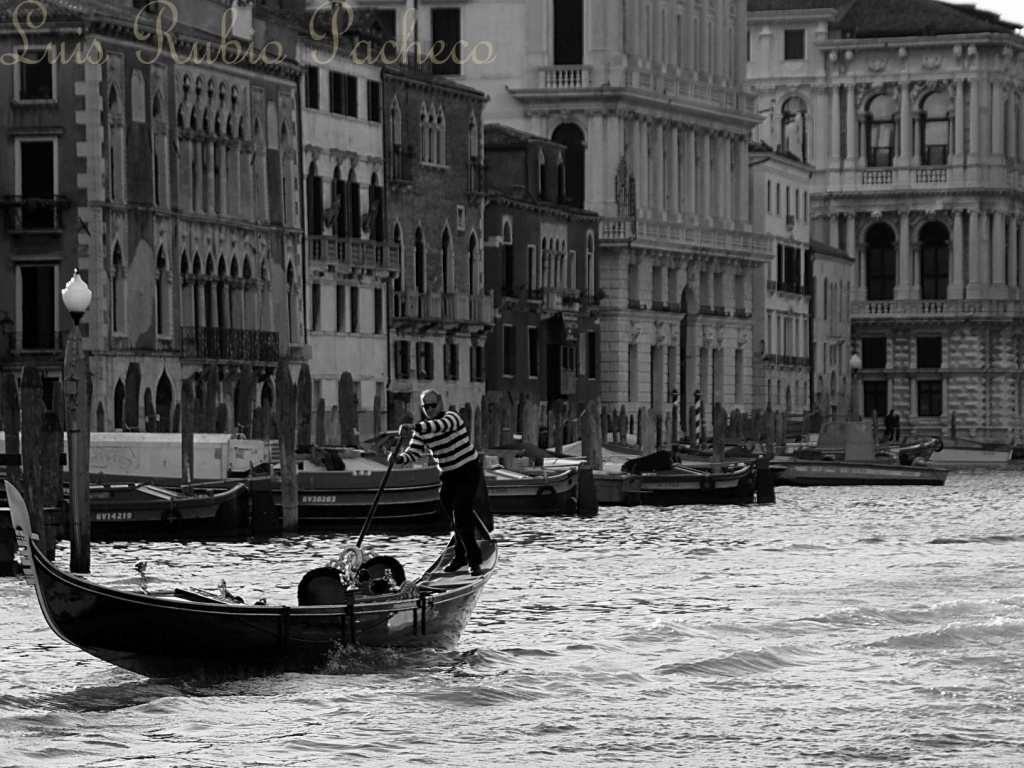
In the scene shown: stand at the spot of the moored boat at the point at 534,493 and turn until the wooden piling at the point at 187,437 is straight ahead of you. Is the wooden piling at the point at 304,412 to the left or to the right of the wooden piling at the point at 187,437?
right

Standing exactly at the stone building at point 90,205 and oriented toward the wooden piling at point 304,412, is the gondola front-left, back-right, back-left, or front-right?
front-right

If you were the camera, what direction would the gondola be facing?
facing the viewer and to the left of the viewer

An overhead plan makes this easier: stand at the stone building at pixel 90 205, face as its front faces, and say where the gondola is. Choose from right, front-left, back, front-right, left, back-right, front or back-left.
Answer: front-right

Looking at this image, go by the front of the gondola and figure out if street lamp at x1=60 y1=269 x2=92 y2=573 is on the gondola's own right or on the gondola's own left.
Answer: on the gondola's own right

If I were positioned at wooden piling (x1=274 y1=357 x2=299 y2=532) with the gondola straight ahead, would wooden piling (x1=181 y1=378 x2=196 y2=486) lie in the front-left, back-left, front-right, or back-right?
back-right
